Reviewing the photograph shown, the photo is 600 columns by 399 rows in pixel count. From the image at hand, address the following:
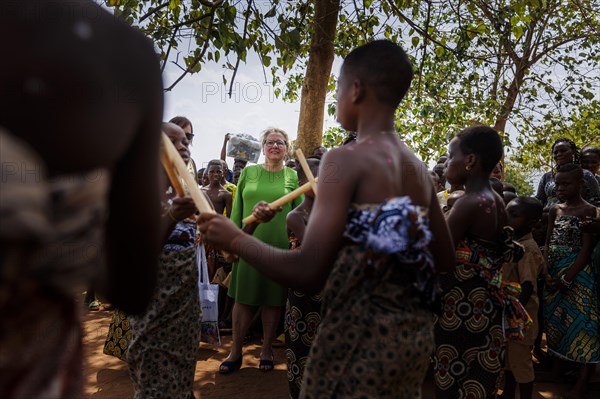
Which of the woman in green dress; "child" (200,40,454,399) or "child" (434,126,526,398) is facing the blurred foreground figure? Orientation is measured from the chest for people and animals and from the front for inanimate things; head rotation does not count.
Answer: the woman in green dress

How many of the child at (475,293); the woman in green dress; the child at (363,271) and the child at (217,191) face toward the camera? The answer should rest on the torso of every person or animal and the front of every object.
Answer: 2

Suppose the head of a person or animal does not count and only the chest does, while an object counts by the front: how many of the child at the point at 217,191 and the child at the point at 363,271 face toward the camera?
1

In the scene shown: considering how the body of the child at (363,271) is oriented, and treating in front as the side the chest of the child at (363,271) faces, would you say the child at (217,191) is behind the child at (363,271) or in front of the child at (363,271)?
in front

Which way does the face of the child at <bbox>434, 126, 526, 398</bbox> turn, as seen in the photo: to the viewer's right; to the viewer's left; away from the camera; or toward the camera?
to the viewer's left

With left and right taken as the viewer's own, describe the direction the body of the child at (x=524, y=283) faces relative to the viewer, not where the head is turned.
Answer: facing to the left of the viewer

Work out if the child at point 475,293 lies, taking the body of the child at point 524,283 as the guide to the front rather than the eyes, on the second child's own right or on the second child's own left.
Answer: on the second child's own left

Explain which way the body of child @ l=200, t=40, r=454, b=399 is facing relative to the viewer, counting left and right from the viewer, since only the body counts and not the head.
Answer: facing away from the viewer and to the left of the viewer

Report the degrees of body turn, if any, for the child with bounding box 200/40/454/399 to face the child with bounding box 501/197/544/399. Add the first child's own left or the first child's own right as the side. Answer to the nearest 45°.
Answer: approximately 90° to the first child's own right

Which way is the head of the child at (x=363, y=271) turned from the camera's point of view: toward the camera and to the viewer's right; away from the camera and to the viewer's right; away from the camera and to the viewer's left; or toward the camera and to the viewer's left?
away from the camera and to the viewer's left

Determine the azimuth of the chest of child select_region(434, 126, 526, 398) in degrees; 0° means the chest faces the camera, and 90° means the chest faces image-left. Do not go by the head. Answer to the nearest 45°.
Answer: approximately 135°

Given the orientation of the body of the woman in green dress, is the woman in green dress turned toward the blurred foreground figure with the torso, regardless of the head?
yes

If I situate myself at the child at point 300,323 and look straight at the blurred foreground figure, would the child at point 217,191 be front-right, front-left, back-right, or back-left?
back-right

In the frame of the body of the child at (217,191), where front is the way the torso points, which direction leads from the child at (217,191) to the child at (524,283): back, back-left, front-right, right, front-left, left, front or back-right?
front-left

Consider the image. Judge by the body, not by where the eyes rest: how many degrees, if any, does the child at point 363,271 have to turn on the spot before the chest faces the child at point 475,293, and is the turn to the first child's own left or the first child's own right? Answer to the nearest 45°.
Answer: approximately 90° to the first child's own right
